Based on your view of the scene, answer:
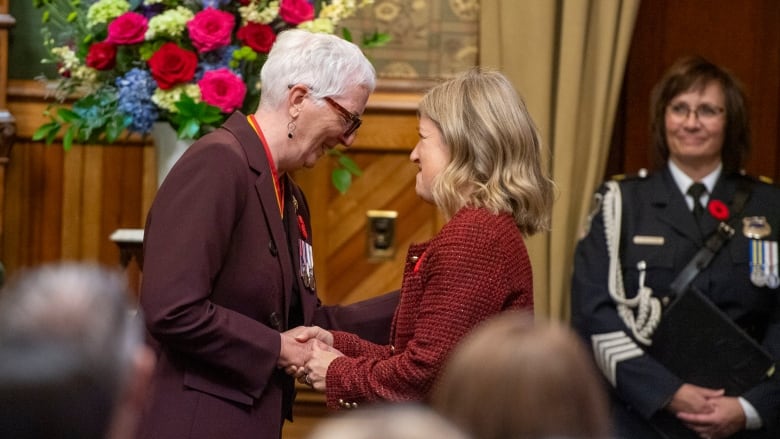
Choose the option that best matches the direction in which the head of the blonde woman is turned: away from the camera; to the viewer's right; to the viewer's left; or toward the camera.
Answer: to the viewer's left

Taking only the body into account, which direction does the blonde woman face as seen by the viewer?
to the viewer's left
